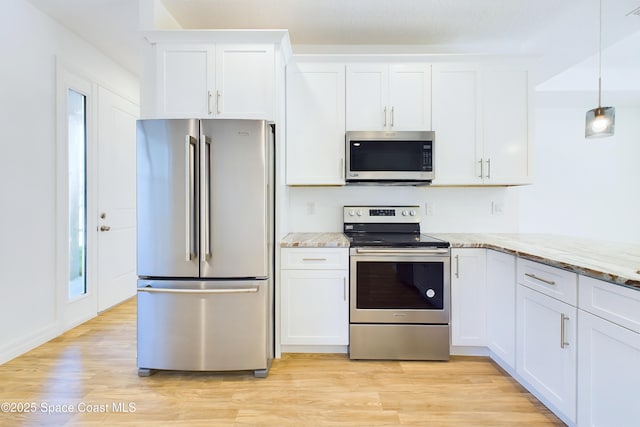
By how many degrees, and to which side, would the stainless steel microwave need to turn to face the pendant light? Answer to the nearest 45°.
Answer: approximately 90° to its left

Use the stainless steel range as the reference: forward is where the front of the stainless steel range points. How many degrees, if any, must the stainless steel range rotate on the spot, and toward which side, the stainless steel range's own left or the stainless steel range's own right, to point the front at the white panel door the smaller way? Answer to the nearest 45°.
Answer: approximately 90° to the stainless steel range's own right

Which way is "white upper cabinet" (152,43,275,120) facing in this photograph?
toward the camera

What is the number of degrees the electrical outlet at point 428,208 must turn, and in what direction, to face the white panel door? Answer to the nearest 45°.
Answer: approximately 90° to its right

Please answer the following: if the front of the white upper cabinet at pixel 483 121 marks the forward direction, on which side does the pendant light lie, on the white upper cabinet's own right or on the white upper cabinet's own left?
on the white upper cabinet's own left

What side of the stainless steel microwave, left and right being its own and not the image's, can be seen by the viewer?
front

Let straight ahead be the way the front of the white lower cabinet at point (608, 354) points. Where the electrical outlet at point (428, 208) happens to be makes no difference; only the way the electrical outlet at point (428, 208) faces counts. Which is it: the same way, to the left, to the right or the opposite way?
to the left

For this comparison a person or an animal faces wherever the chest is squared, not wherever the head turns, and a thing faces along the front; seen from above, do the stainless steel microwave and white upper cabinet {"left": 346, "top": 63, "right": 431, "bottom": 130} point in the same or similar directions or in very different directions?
same or similar directions

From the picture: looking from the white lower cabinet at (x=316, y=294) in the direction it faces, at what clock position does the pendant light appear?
The pendant light is roughly at 9 o'clock from the white lower cabinet.

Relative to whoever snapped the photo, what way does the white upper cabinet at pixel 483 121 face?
facing the viewer

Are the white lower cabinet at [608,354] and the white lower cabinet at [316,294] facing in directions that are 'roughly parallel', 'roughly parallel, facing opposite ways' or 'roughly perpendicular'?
roughly perpendicular

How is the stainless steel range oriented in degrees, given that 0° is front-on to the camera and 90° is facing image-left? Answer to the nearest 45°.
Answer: approximately 0°

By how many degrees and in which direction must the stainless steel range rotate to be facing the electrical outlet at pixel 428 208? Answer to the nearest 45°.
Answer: approximately 180°

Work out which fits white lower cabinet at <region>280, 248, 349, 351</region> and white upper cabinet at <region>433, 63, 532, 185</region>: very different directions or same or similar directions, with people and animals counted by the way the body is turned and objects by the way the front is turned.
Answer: same or similar directions

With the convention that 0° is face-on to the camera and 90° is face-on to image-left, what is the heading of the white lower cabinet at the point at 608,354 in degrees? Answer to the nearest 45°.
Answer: approximately 45°
